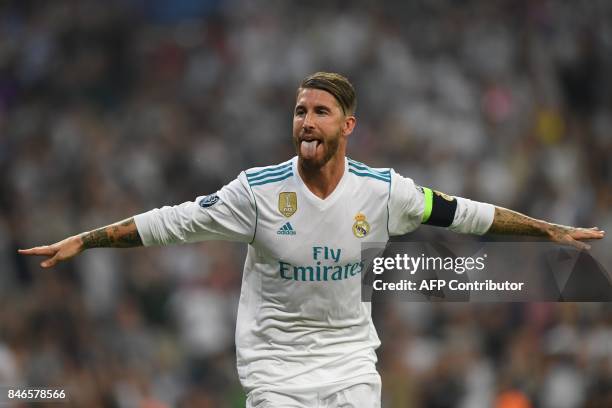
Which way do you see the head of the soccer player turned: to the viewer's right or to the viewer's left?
to the viewer's left

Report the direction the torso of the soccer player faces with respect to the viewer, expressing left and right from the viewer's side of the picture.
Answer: facing the viewer
